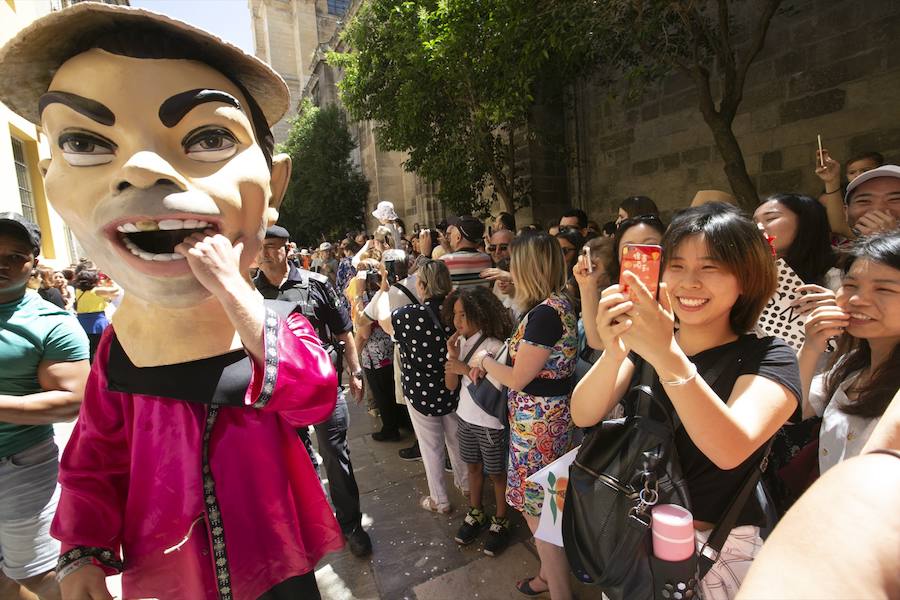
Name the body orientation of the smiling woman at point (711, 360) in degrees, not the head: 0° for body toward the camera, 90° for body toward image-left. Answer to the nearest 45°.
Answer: approximately 45°

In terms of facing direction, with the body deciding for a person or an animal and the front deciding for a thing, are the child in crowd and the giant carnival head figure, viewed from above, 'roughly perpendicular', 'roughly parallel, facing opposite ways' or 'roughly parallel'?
roughly perpendicular

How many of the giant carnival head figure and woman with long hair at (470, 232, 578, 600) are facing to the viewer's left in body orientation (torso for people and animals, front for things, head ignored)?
1

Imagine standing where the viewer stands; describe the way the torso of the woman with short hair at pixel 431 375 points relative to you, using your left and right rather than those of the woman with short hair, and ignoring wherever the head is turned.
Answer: facing away from the viewer and to the left of the viewer

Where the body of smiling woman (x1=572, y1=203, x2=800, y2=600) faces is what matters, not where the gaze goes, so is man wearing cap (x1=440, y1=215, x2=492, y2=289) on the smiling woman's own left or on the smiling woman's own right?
on the smiling woman's own right

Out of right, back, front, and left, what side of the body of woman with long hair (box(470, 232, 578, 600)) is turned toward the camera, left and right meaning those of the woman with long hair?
left

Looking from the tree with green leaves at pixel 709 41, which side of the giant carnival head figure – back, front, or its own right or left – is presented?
left

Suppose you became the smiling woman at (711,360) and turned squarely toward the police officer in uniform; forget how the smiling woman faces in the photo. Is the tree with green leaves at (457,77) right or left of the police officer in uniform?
right

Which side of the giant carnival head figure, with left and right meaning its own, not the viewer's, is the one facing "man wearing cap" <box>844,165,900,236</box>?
left
